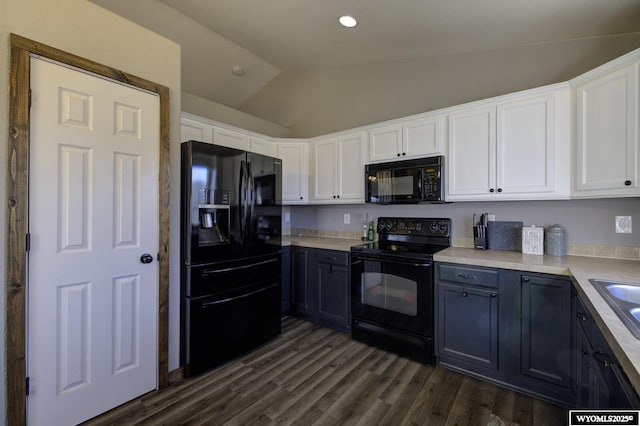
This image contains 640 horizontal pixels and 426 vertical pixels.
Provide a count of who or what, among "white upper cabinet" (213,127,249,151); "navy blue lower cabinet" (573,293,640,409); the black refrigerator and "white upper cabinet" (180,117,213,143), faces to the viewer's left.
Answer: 1

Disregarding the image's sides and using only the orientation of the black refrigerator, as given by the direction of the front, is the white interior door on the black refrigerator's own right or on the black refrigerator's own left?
on the black refrigerator's own right

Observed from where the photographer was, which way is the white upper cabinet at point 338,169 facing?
facing the viewer and to the left of the viewer

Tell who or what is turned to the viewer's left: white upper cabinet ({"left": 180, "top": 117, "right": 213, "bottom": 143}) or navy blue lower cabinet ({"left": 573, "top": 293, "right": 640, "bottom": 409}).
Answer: the navy blue lower cabinet

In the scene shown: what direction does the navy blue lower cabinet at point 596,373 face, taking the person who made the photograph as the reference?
facing to the left of the viewer

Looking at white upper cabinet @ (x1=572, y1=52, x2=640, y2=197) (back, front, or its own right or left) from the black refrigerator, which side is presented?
front

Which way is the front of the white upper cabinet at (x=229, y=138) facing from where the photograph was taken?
facing the viewer and to the right of the viewer

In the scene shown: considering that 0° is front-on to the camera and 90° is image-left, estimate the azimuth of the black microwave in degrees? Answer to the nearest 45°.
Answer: approximately 45°

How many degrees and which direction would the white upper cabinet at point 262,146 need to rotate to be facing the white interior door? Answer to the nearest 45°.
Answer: approximately 90° to its right

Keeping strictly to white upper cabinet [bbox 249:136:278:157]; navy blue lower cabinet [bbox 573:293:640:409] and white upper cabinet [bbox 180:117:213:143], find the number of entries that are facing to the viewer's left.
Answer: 1
